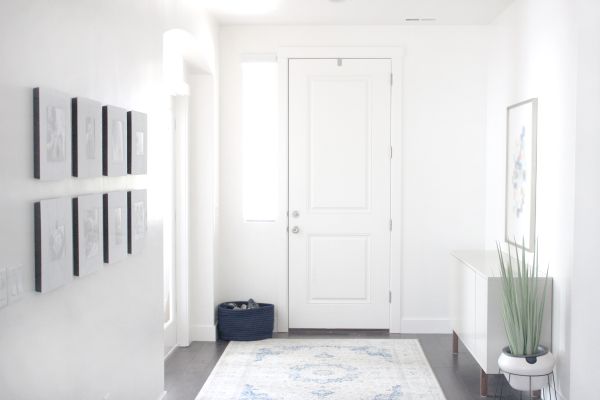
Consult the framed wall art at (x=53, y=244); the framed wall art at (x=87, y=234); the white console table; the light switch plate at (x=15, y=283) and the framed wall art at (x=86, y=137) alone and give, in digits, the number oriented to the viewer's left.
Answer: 1

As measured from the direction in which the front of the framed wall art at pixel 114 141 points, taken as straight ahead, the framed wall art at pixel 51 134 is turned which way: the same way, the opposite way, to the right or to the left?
the same way

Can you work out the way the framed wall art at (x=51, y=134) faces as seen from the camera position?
facing the viewer and to the right of the viewer

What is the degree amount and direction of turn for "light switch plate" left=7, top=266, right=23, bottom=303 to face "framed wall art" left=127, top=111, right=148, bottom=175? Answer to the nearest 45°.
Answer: approximately 90° to its left

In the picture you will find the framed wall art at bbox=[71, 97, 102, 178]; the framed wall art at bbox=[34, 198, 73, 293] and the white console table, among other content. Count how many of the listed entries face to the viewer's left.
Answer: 1

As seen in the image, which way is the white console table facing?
to the viewer's left

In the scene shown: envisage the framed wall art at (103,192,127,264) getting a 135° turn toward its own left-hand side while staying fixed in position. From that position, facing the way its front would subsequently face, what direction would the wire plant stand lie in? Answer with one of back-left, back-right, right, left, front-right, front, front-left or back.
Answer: right

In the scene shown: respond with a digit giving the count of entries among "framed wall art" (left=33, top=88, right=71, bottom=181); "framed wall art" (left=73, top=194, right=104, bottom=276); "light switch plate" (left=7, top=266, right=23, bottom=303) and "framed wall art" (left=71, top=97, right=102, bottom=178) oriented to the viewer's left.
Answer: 0

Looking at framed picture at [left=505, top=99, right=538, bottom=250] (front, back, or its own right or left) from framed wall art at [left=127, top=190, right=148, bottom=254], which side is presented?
front

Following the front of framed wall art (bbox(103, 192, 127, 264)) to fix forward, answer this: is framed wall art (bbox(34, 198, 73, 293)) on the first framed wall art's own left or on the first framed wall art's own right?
on the first framed wall art's own right

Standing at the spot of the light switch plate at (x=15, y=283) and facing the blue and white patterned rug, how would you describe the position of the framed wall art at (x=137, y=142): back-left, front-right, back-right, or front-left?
front-left

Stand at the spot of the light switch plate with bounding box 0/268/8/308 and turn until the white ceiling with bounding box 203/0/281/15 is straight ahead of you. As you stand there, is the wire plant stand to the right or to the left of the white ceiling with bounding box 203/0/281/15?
right

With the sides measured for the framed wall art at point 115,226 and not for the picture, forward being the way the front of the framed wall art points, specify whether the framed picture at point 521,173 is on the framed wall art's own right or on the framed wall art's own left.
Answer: on the framed wall art's own left

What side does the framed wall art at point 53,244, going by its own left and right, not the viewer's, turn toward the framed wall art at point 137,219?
left

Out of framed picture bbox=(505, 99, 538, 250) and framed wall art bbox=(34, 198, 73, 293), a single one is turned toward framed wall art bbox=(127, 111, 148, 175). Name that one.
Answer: the framed picture

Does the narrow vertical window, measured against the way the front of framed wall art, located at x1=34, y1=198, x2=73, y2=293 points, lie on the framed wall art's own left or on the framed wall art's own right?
on the framed wall art's own left
